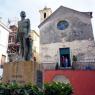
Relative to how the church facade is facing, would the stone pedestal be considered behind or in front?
in front

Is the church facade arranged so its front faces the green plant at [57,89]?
yes

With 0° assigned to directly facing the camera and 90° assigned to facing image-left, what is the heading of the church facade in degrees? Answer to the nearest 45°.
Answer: approximately 0°

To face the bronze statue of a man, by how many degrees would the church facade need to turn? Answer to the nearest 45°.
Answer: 0° — it already faces it
